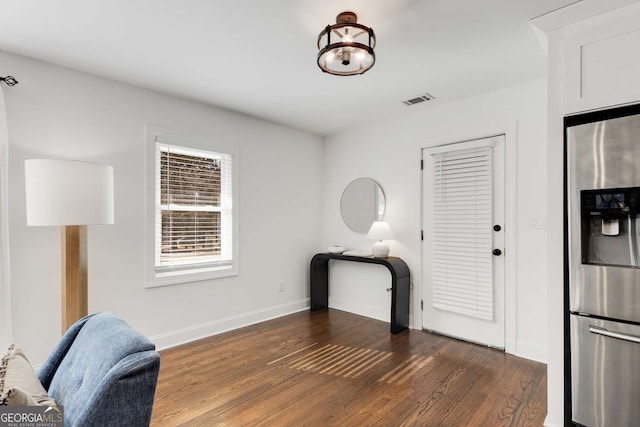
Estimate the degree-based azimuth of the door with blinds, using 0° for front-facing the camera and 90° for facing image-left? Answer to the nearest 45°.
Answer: approximately 45°

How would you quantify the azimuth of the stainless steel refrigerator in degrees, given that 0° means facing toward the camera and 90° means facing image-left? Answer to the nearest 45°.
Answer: approximately 45°

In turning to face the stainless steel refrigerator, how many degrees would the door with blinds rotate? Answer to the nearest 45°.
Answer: approximately 90° to its left

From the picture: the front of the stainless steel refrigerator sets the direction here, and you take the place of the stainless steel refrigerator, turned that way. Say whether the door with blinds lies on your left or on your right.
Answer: on your right

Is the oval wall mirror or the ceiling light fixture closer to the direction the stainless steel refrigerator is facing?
the ceiling light fixture

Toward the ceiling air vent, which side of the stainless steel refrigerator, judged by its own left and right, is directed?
right

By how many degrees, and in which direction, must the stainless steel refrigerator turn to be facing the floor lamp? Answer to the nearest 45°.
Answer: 0° — it already faces it
